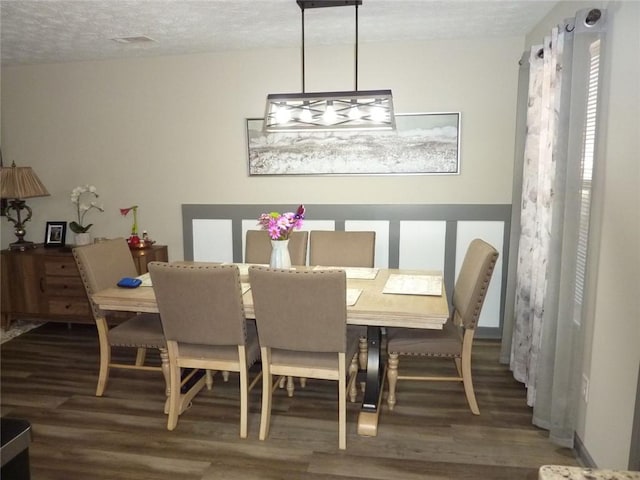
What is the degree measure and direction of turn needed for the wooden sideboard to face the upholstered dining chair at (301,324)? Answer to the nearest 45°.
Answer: approximately 45° to its left

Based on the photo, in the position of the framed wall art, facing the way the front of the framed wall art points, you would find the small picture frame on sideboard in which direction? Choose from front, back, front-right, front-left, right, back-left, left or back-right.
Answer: right

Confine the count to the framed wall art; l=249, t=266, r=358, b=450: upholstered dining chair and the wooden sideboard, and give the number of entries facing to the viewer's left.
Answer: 0

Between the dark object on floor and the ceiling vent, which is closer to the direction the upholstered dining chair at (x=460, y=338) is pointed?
the ceiling vent

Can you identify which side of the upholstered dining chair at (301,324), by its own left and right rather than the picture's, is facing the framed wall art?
front

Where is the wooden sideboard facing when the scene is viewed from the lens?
facing the viewer

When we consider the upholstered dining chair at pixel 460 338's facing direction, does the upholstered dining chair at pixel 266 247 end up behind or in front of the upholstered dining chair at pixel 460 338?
in front

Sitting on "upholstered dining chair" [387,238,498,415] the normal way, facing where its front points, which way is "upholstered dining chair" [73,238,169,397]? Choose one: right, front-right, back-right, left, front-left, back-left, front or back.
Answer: front

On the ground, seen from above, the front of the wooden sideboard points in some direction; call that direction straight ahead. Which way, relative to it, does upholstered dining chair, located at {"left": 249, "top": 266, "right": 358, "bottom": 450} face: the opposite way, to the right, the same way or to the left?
the opposite way

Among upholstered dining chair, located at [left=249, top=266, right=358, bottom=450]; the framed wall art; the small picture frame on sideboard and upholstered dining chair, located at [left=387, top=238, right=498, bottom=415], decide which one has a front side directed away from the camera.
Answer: upholstered dining chair, located at [left=249, top=266, right=358, bottom=450]

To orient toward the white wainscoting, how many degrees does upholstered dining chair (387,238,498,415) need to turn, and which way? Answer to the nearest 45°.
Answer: approximately 90° to its right

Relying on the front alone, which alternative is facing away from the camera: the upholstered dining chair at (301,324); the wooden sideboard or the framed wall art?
the upholstered dining chair

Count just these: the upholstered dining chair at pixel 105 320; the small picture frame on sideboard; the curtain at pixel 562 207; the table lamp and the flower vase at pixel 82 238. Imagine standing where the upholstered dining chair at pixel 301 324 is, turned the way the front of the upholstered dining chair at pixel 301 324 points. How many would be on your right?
1

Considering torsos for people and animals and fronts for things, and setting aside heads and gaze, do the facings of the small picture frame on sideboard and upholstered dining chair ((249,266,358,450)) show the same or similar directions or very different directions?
very different directions

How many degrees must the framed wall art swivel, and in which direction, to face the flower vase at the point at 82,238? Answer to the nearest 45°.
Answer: approximately 90° to its right

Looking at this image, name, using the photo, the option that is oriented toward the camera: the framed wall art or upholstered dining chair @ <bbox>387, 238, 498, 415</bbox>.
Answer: the framed wall art

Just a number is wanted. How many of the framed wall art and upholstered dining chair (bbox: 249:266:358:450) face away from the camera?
1

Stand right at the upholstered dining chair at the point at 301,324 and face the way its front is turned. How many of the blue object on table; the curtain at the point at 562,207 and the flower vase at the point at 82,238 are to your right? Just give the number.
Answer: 1

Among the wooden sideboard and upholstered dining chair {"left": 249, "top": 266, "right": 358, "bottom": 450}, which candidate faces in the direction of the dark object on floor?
the wooden sideboard
